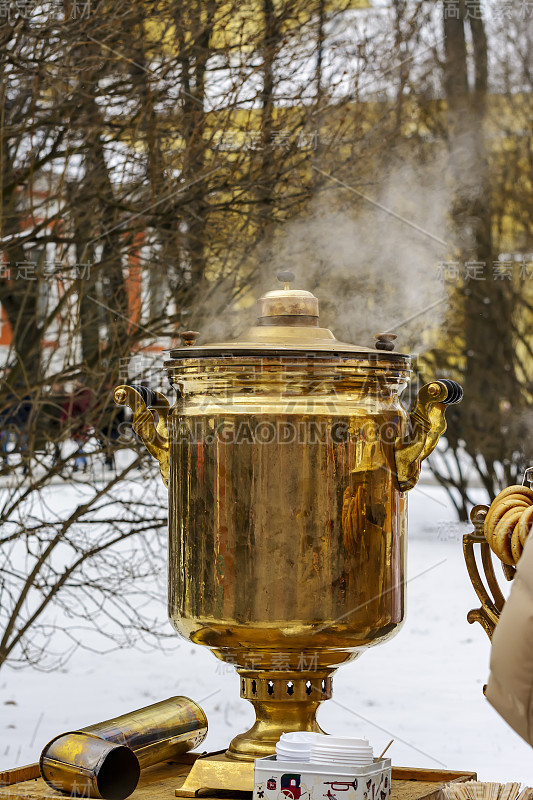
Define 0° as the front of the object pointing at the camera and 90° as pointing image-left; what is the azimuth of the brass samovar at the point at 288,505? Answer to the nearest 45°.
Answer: approximately 180°

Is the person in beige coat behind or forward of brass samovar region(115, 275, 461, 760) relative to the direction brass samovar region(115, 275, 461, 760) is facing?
behind
